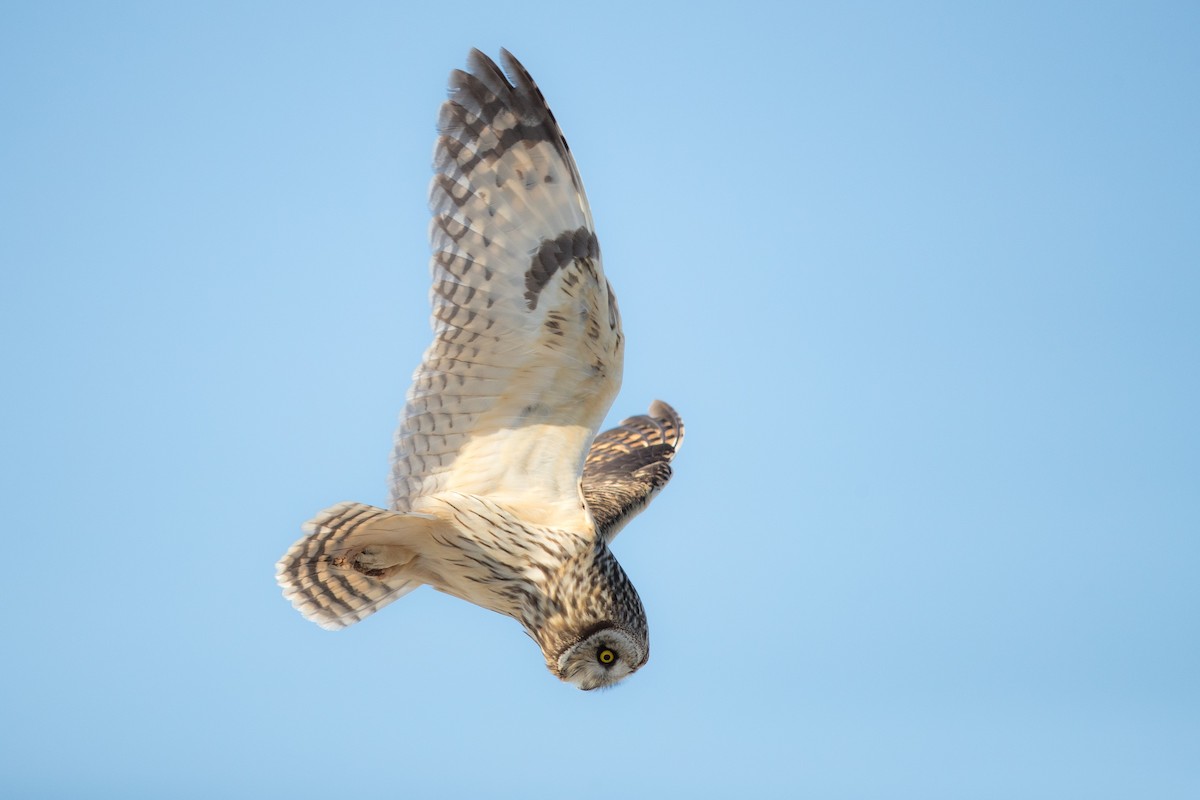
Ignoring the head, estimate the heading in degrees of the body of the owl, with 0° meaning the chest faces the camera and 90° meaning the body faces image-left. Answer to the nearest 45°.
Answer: approximately 270°
